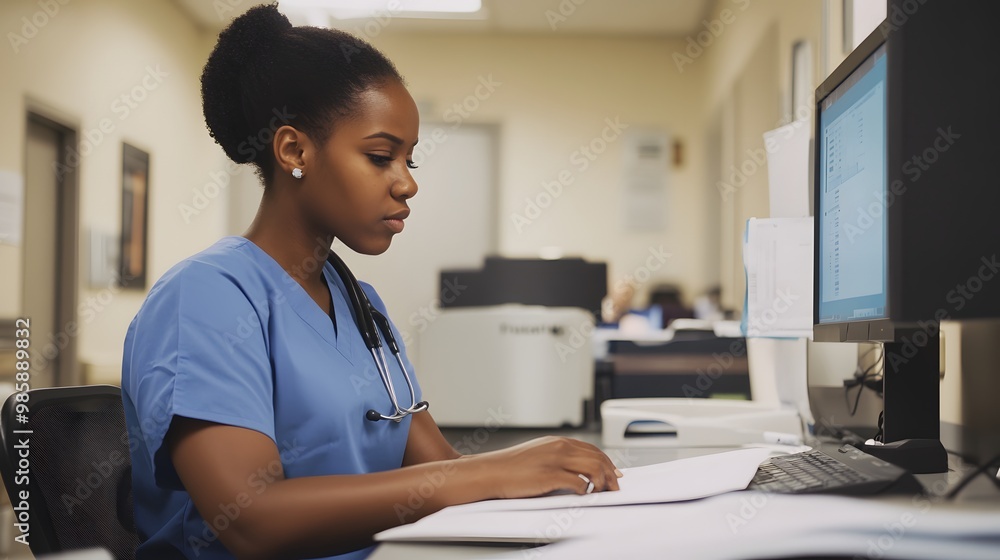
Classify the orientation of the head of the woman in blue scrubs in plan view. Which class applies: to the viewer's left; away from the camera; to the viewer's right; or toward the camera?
to the viewer's right

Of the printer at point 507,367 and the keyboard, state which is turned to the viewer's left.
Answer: the keyboard

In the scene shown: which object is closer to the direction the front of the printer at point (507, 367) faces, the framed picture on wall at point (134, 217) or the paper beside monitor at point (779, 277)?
the paper beside monitor

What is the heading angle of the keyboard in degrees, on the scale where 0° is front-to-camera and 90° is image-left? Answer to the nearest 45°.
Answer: approximately 90°

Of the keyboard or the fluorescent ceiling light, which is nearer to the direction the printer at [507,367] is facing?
the keyboard

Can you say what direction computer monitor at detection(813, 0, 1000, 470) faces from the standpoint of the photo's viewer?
facing to the left of the viewer

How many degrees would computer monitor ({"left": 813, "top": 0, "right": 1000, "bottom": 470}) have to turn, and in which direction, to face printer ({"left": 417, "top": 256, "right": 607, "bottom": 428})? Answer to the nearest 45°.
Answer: approximately 45° to its right
